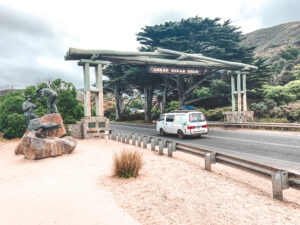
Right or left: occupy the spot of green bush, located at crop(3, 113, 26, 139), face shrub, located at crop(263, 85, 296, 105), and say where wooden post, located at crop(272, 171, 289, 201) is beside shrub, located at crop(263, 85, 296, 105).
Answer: right

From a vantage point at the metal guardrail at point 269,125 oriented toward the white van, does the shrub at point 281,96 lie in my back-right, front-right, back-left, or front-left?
back-right

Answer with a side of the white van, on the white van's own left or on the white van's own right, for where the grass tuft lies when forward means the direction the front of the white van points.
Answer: on the white van's own left

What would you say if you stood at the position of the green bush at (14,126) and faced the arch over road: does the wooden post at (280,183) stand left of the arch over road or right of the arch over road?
right
